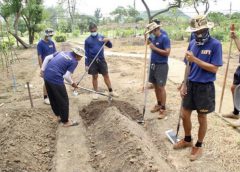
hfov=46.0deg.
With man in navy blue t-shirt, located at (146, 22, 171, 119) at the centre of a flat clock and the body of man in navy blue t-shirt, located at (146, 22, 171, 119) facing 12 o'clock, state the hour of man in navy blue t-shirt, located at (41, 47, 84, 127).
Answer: man in navy blue t-shirt, located at (41, 47, 84, 127) is roughly at 1 o'clock from man in navy blue t-shirt, located at (146, 22, 171, 119).

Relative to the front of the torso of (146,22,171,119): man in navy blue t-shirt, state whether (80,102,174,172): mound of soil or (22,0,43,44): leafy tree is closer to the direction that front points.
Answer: the mound of soil

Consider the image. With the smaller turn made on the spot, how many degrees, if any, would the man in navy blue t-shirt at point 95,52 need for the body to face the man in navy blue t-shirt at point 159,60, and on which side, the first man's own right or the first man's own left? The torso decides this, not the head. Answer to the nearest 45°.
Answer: approximately 45° to the first man's own left
